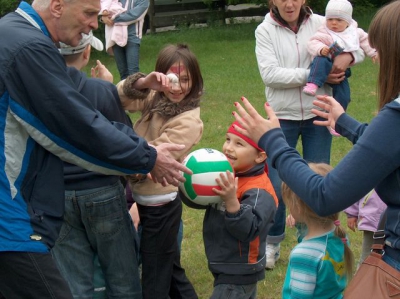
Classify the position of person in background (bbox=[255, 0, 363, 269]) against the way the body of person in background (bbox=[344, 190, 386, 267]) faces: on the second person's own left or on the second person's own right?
on the second person's own right

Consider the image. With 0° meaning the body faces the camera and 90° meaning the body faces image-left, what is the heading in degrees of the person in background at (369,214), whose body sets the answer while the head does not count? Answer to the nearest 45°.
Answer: approximately 45°

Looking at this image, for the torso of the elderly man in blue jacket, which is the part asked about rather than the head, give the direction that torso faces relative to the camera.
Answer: to the viewer's right

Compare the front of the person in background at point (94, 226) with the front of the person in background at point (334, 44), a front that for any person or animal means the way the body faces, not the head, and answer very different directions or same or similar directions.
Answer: very different directions

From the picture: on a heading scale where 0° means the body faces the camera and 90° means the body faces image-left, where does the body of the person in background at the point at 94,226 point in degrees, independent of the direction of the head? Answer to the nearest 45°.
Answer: approximately 225°

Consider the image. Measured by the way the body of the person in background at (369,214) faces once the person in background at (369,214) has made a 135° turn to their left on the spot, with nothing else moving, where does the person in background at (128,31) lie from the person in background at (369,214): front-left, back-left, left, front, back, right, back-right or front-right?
back-left

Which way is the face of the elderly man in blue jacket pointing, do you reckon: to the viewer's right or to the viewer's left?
to the viewer's right

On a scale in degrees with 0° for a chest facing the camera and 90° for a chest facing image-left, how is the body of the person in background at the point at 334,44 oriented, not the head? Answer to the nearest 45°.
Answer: approximately 45°

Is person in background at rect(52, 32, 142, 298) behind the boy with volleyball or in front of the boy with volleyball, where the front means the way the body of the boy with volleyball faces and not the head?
in front

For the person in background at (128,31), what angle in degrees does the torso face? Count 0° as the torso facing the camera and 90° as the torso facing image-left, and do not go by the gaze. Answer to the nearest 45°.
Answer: approximately 45°

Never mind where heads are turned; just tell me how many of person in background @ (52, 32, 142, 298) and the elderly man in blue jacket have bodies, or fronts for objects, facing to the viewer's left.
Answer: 0

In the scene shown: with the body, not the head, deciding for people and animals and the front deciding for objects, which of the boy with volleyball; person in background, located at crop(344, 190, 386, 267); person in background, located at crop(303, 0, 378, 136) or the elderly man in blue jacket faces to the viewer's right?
the elderly man in blue jacket
